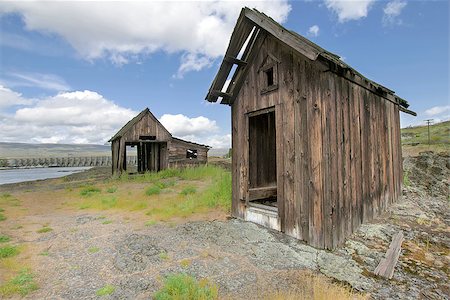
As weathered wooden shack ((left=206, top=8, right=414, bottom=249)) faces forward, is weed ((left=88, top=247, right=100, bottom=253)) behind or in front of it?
in front

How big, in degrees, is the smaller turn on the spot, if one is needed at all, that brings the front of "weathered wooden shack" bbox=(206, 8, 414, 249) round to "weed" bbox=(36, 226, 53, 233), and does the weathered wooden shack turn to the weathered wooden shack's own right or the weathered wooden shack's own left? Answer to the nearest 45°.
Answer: approximately 45° to the weathered wooden shack's own right

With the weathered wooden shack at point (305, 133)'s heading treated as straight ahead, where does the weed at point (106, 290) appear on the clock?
The weed is roughly at 12 o'clock from the weathered wooden shack.

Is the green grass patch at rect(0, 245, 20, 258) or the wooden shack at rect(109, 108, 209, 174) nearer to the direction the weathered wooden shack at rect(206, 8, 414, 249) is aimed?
the green grass patch

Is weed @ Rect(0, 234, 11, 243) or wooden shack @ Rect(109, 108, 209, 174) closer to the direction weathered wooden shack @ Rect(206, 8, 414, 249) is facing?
the weed

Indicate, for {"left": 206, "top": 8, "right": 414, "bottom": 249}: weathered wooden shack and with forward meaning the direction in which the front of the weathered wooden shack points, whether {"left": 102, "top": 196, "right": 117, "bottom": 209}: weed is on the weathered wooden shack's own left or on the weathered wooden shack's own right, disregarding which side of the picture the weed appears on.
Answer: on the weathered wooden shack's own right

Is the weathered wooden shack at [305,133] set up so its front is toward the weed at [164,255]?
yes

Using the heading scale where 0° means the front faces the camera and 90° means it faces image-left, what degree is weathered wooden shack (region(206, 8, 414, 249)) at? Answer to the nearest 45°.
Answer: approximately 45°

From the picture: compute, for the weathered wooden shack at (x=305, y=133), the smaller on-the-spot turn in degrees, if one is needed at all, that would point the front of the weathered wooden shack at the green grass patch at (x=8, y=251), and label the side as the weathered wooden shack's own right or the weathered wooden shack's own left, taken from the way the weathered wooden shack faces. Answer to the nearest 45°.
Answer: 0° — it already faces it

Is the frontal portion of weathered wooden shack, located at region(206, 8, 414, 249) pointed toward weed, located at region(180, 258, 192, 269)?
yes
